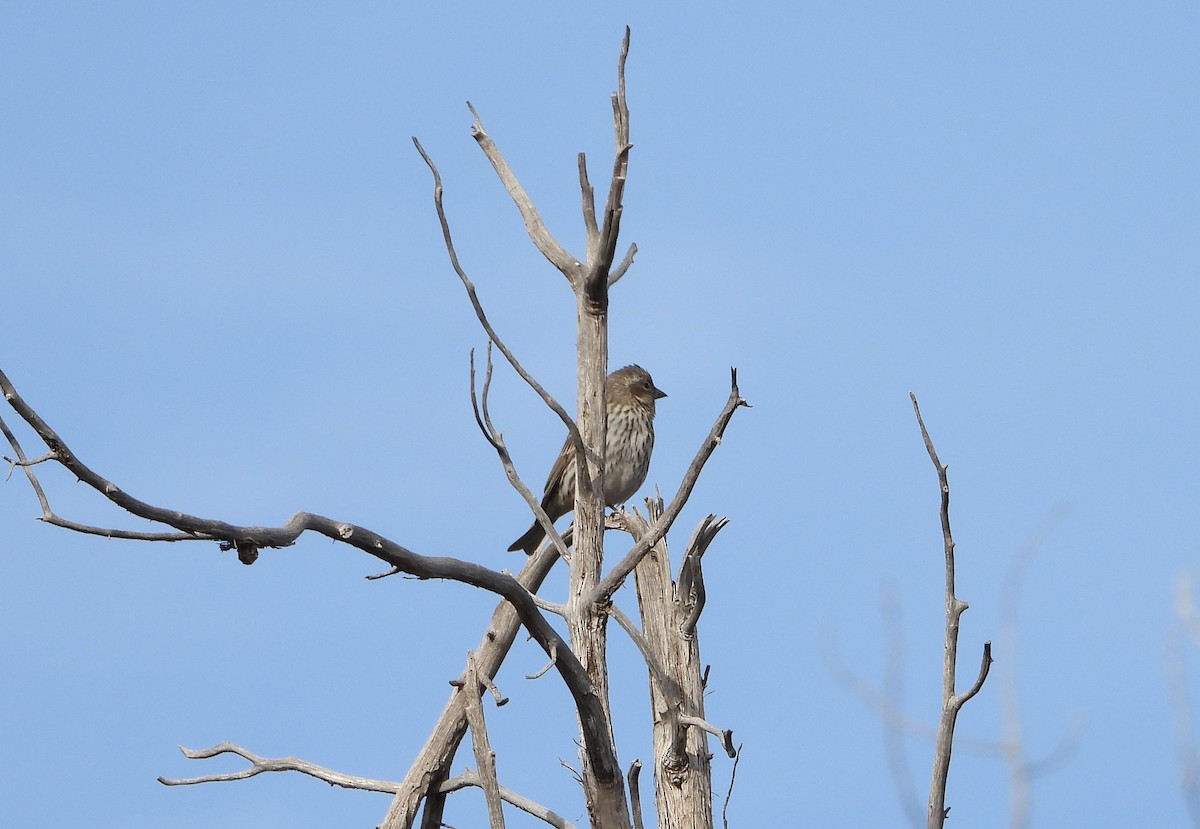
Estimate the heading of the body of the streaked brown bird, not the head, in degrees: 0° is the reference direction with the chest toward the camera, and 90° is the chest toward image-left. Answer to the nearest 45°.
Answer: approximately 270°
